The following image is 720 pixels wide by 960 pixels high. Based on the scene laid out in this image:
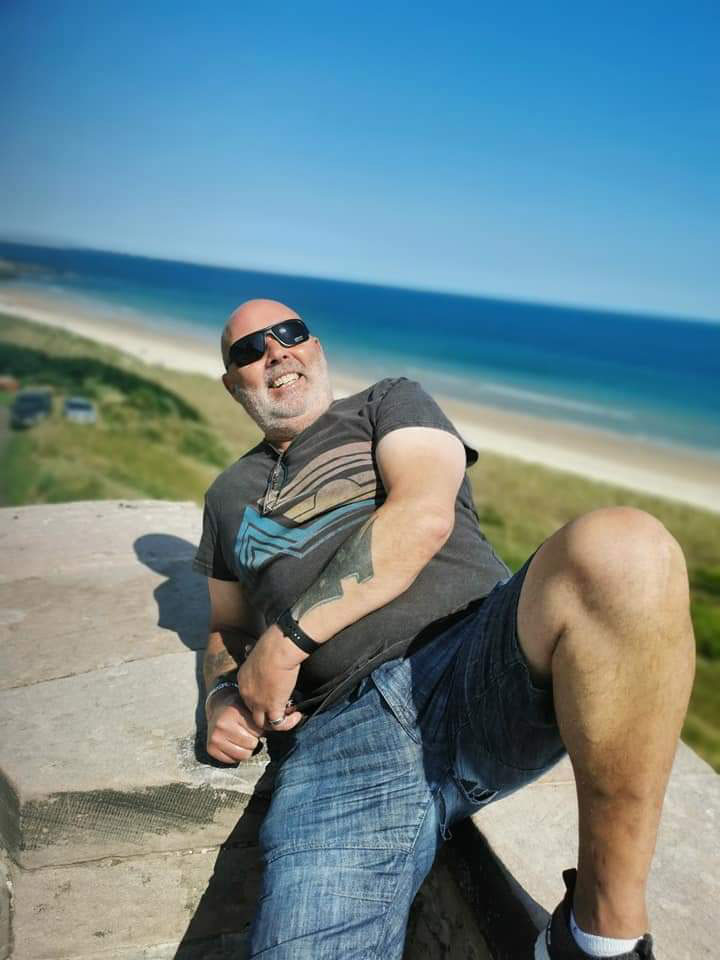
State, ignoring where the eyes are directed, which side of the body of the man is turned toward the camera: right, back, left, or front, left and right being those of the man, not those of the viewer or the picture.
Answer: front

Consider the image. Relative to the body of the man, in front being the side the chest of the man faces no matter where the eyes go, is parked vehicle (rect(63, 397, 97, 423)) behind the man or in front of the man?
behind

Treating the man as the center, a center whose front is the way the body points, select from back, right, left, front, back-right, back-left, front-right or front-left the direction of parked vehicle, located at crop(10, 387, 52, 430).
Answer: back-right
